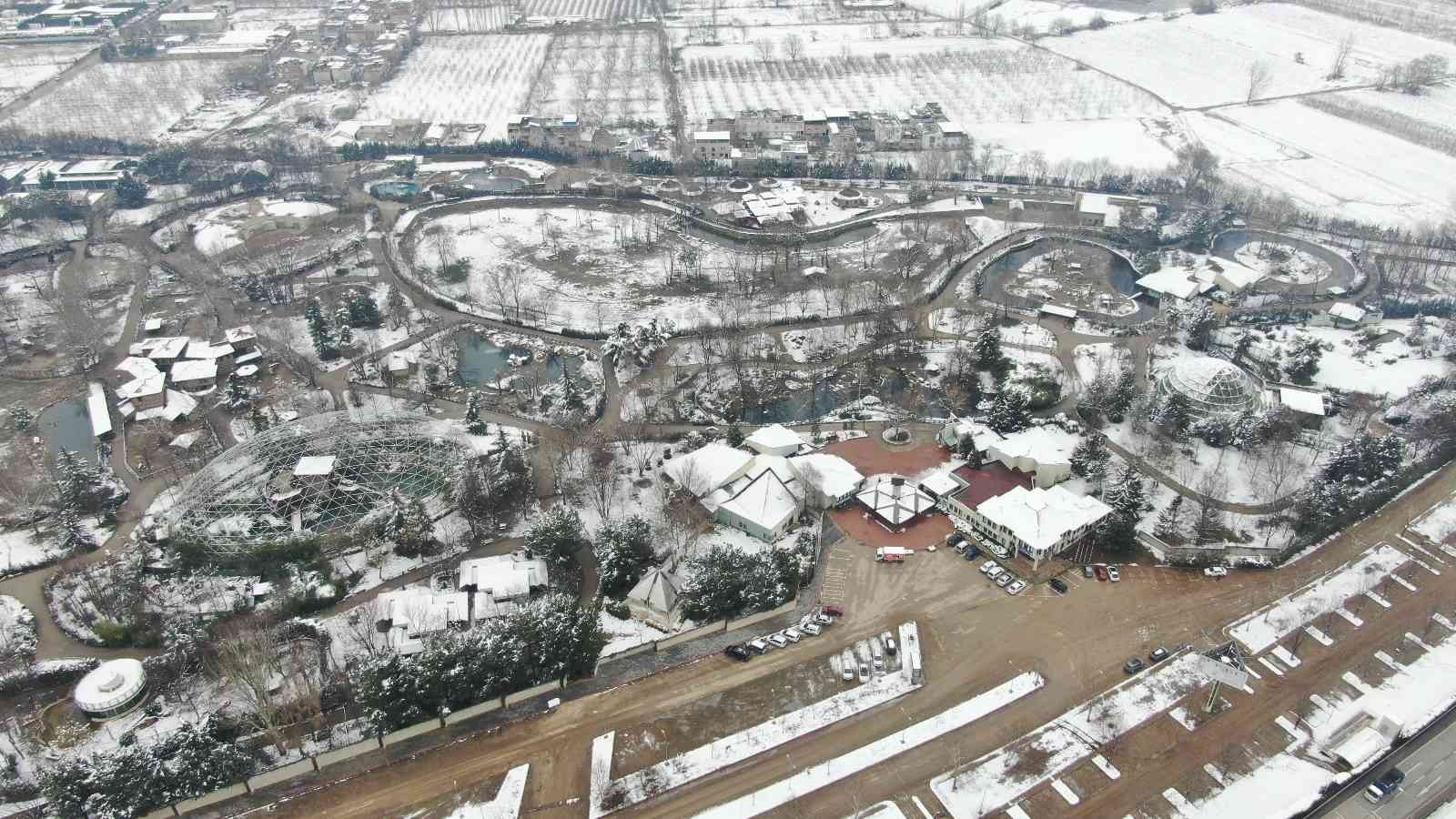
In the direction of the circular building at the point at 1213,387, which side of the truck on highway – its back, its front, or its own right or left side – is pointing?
right

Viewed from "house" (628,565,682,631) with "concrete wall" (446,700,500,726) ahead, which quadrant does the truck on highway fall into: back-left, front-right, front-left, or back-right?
back-left

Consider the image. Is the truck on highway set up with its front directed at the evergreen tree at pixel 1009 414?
no

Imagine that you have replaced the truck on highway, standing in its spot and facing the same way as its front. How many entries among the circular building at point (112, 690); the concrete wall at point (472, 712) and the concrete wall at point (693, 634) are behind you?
0

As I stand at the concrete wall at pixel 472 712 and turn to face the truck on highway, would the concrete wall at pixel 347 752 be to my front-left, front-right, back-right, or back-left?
back-right

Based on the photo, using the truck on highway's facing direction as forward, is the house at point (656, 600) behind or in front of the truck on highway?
in front

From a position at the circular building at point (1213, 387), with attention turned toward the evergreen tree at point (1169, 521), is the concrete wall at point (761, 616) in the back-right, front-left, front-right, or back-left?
front-right

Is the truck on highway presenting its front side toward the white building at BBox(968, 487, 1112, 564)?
no

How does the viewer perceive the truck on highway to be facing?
facing the viewer and to the left of the viewer

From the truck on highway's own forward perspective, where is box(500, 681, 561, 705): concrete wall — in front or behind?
in front

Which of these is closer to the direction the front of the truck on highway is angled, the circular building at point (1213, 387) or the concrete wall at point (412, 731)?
the concrete wall
